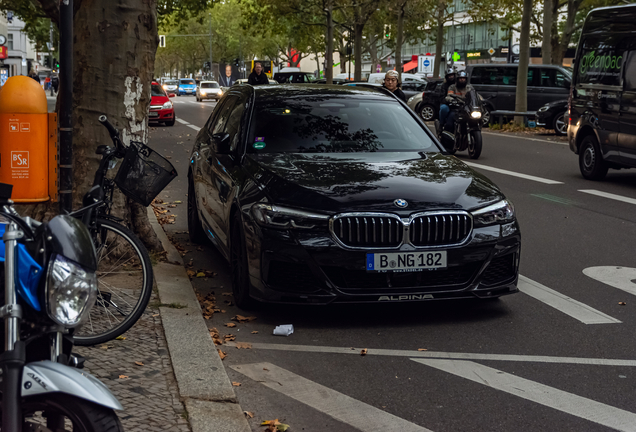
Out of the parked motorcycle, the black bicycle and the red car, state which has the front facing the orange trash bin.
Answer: the red car

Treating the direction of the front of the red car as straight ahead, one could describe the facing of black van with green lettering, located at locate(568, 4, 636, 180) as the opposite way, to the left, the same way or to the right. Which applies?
the same way

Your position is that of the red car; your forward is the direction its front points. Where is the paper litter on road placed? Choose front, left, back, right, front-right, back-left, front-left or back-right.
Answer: front

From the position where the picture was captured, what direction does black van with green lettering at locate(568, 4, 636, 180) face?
facing the viewer and to the right of the viewer

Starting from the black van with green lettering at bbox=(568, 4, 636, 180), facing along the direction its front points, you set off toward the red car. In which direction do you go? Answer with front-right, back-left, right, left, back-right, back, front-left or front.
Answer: back

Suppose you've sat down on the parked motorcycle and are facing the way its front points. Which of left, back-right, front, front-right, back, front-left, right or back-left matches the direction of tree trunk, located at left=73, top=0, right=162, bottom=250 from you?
back-left

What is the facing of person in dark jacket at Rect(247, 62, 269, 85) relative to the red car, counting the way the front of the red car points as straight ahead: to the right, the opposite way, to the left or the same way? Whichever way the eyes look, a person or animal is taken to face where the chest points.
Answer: the same way

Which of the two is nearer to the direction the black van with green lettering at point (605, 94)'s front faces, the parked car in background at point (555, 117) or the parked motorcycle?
the parked motorcycle

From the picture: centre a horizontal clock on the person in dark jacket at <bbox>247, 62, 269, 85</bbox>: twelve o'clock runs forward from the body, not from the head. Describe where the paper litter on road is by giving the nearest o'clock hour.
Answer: The paper litter on road is roughly at 12 o'clock from the person in dark jacket.

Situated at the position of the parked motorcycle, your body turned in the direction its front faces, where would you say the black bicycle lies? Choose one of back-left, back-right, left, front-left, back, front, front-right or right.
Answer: back-left

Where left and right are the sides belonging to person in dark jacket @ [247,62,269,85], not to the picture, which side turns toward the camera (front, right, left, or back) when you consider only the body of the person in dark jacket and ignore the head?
front

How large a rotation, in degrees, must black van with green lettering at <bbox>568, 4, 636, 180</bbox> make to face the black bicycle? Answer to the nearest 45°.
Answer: approximately 45° to its right

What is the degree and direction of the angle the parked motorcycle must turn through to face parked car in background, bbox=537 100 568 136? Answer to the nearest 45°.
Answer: approximately 90° to its left

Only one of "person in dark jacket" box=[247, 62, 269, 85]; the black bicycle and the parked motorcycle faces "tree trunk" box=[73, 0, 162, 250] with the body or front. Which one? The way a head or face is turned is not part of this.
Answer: the person in dark jacket

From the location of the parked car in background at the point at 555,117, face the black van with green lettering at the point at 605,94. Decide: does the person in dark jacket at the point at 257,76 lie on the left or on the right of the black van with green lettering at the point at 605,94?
right
